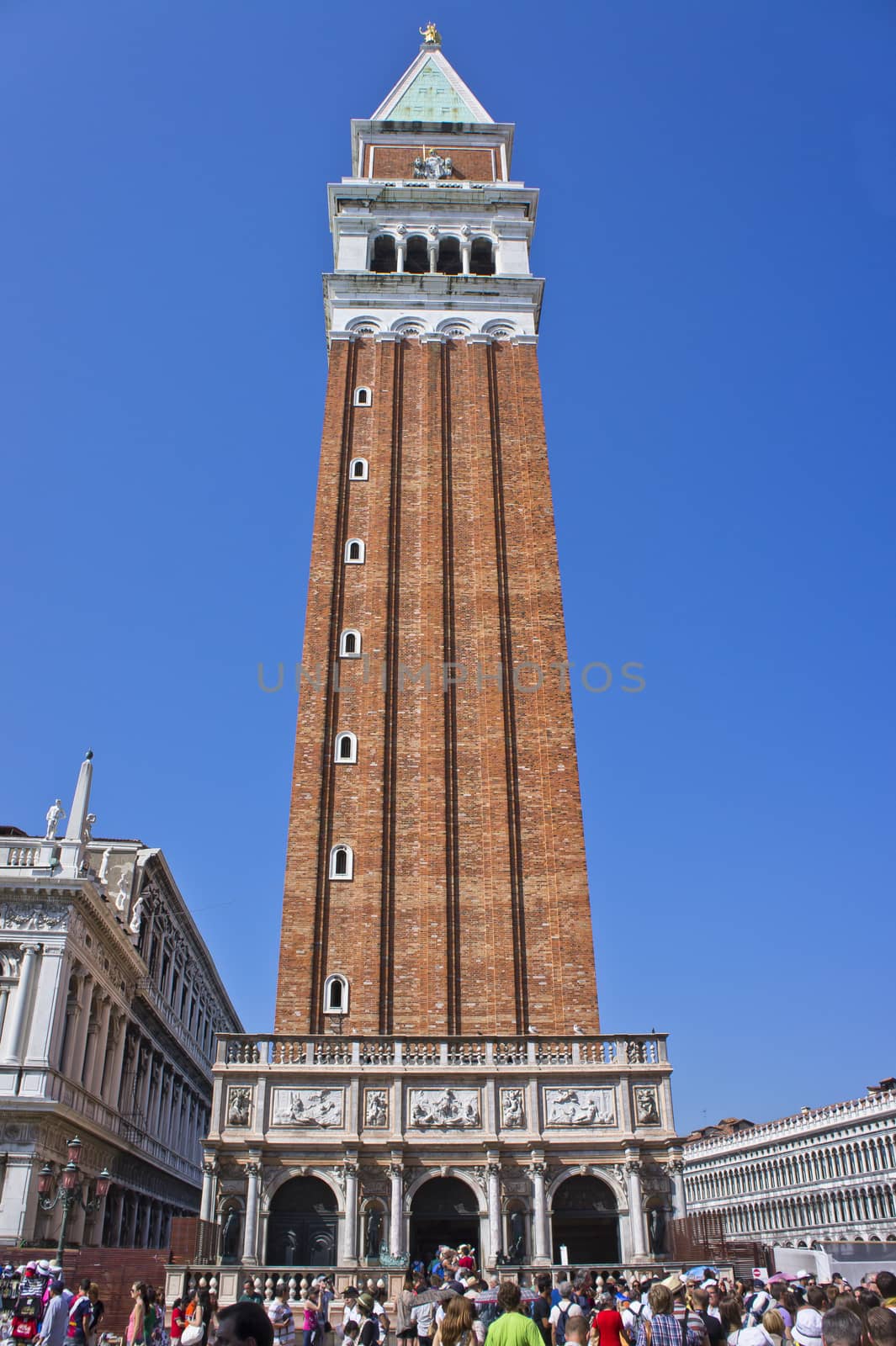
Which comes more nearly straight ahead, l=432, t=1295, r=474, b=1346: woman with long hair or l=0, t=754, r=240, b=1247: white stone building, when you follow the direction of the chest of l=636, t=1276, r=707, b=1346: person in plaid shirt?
the white stone building

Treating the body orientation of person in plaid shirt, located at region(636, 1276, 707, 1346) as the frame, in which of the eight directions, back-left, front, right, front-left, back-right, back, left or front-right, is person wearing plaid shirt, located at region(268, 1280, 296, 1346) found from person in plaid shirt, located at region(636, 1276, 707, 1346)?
front-left

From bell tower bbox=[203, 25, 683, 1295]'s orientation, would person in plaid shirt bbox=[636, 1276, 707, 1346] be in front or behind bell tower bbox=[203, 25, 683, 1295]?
in front

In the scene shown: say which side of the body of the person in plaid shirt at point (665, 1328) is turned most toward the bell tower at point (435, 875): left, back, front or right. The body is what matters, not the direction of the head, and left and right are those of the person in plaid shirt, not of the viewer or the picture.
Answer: front

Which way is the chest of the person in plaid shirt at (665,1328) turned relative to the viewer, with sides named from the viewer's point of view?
facing away from the viewer

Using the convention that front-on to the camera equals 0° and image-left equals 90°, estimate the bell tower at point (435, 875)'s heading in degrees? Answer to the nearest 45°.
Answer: approximately 0°

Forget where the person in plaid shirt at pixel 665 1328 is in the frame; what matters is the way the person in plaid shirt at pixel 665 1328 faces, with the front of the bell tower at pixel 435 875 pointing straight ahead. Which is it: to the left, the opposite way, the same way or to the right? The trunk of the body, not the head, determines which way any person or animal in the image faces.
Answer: the opposite way

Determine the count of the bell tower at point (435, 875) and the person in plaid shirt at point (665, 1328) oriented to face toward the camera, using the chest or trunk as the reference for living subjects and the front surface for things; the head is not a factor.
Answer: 1

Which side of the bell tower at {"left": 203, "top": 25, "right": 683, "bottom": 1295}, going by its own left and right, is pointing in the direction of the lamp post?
right

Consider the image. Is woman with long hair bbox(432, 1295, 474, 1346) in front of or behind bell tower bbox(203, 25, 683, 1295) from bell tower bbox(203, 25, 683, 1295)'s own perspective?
in front

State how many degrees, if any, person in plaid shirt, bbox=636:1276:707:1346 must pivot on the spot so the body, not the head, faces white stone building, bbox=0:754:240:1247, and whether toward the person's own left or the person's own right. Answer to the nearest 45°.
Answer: approximately 45° to the person's own left

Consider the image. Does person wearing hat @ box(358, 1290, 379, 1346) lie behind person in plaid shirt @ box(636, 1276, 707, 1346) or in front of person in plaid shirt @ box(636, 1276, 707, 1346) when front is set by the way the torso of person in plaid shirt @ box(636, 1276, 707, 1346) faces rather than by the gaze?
in front

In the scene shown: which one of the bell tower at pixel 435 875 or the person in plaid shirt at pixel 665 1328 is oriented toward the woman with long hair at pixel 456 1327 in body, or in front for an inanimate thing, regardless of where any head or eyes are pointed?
the bell tower

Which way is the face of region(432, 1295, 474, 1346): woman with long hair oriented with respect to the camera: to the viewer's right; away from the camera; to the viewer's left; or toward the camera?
away from the camera

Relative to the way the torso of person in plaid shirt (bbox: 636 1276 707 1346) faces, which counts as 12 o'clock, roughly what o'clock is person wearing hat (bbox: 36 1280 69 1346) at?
person wearing hat (bbox: 36 1280 69 1346) is roughly at 10 o'clock from person in plaid shirt (bbox: 636 1276 707 1346).

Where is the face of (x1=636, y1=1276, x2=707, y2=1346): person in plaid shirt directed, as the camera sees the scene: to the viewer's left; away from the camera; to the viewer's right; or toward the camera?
away from the camera
